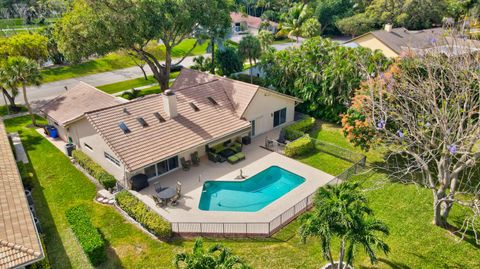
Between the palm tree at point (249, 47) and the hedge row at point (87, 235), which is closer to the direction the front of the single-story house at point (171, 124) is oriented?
the palm tree

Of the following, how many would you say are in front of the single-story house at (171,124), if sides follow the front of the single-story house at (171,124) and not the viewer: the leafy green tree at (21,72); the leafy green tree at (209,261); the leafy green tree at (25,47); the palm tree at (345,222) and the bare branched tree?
2

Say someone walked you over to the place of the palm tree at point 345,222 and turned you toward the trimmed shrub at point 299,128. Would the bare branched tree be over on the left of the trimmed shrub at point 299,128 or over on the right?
right

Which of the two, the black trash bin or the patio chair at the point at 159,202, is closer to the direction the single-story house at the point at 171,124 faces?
the black trash bin

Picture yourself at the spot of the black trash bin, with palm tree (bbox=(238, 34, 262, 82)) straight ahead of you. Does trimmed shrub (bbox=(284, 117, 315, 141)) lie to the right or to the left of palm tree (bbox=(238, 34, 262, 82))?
right

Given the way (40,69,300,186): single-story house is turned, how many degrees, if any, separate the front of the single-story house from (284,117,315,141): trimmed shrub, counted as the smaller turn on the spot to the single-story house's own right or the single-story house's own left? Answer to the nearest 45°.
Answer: approximately 135° to the single-story house's own right

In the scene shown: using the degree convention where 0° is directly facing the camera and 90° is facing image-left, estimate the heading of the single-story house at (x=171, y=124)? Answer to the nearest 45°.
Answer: approximately 135°

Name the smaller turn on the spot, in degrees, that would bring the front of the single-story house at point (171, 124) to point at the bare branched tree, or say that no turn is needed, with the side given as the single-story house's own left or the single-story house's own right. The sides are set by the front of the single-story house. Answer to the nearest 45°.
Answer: approximately 180°

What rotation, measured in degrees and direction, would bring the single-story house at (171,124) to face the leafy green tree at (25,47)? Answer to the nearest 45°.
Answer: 0° — it already faces it

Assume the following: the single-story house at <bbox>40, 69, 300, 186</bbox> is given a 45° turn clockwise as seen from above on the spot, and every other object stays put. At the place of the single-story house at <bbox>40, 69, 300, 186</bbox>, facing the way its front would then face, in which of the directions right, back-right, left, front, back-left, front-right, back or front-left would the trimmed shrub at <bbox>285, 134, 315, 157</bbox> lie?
right

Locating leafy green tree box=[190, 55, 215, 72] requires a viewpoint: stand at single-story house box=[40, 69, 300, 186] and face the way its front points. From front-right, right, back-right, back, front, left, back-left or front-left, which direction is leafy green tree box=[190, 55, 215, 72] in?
front-right

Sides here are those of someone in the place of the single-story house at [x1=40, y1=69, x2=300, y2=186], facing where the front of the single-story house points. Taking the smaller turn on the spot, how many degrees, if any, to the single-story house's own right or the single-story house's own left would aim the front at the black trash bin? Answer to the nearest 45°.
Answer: approximately 45° to the single-story house's own left
